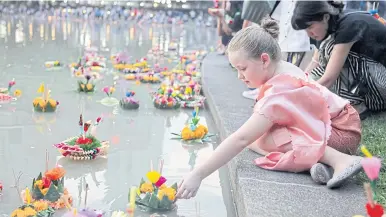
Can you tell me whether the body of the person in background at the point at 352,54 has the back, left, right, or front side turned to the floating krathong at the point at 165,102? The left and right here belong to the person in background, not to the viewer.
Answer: front

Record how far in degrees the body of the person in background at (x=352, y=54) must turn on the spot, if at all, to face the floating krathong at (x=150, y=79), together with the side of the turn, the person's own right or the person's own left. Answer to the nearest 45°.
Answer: approximately 45° to the person's own right

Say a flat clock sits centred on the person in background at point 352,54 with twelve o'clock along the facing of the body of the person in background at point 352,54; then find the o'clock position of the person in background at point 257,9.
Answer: the person in background at point 257,9 is roughly at 2 o'clock from the person in background at point 352,54.

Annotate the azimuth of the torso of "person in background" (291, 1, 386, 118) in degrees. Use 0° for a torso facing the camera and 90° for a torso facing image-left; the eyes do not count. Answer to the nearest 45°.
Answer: approximately 90°

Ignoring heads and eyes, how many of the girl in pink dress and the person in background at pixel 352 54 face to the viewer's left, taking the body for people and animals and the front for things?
2

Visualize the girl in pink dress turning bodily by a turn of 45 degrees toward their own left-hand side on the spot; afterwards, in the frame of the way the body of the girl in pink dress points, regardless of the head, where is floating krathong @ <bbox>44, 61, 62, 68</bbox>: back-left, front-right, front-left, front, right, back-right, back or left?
right

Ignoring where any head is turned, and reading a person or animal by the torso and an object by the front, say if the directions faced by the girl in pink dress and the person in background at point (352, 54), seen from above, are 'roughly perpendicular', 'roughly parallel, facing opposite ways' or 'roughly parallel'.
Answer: roughly parallel

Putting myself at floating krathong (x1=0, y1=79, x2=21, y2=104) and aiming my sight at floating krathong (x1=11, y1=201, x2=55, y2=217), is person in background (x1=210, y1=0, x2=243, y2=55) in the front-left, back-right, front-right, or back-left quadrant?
back-left

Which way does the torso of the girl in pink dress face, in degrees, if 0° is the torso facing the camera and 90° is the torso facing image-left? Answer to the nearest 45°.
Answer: approximately 90°

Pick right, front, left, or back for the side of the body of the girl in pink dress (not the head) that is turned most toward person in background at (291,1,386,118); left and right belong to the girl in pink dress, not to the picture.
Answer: right

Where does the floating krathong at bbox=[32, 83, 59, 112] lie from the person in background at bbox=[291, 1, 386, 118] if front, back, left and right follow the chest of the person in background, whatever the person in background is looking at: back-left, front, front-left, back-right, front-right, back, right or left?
front
